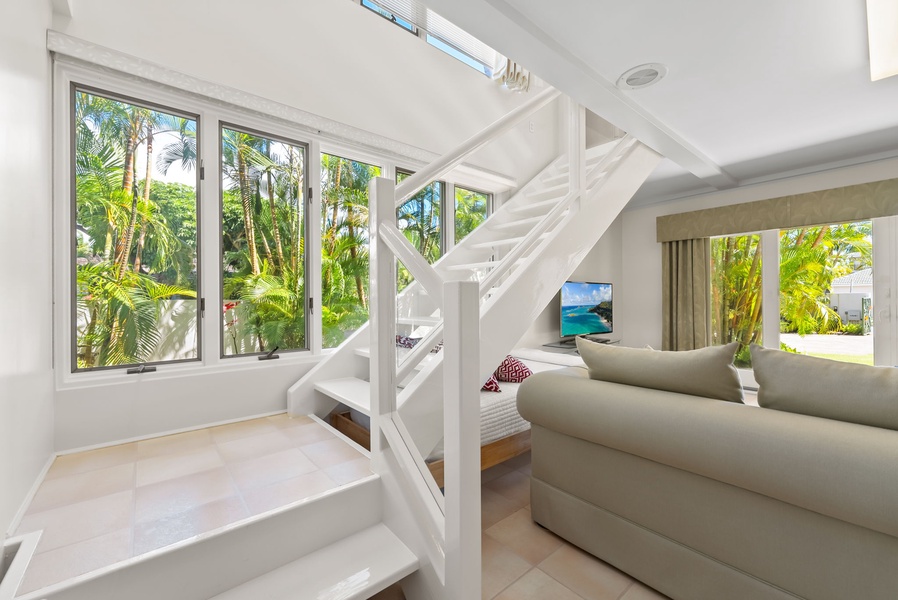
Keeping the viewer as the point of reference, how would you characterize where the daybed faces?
facing the viewer and to the right of the viewer

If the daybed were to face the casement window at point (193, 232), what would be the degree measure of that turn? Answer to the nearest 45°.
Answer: approximately 135° to its right

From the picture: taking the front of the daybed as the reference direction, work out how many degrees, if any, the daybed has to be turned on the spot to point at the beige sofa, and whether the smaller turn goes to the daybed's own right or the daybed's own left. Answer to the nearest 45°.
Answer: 0° — it already faces it

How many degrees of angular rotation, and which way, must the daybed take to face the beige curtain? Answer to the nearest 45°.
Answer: approximately 90° to its left

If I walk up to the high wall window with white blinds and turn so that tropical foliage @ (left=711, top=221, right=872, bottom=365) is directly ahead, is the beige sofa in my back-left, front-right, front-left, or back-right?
front-right

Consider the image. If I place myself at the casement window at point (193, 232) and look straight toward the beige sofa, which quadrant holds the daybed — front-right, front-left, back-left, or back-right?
front-left
